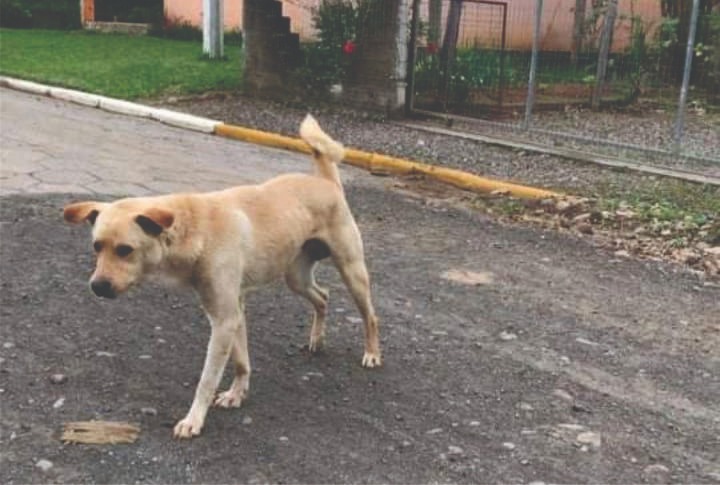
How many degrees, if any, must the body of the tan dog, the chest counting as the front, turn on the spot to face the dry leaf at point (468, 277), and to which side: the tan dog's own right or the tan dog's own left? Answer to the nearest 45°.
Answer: approximately 180°

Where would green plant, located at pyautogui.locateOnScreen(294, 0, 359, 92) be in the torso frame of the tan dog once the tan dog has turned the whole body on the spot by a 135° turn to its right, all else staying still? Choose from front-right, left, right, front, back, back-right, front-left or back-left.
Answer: front

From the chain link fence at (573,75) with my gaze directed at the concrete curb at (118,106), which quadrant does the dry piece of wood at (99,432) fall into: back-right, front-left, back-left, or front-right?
front-left

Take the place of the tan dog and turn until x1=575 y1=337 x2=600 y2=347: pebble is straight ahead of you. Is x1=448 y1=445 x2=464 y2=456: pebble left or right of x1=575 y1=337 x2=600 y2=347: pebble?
right

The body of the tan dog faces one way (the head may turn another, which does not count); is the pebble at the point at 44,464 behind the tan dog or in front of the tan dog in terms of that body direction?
in front

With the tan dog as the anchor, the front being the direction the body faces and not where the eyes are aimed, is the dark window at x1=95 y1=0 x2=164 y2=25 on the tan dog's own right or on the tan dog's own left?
on the tan dog's own right

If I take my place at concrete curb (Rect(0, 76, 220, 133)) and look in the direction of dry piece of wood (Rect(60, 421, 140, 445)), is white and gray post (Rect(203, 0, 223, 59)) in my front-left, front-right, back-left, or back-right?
back-left

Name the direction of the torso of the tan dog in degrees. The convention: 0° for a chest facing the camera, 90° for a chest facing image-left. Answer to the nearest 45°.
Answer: approximately 45°

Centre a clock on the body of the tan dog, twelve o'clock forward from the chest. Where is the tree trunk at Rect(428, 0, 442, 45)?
The tree trunk is roughly at 5 o'clock from the tan dog.

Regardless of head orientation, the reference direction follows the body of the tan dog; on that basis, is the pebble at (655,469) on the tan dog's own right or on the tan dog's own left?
on the tan dog's own left

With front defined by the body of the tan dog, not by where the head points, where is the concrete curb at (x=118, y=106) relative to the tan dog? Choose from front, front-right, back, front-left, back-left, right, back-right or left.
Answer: back-right

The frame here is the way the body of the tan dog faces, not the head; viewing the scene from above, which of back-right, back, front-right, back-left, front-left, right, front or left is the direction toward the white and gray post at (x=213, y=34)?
back-right
